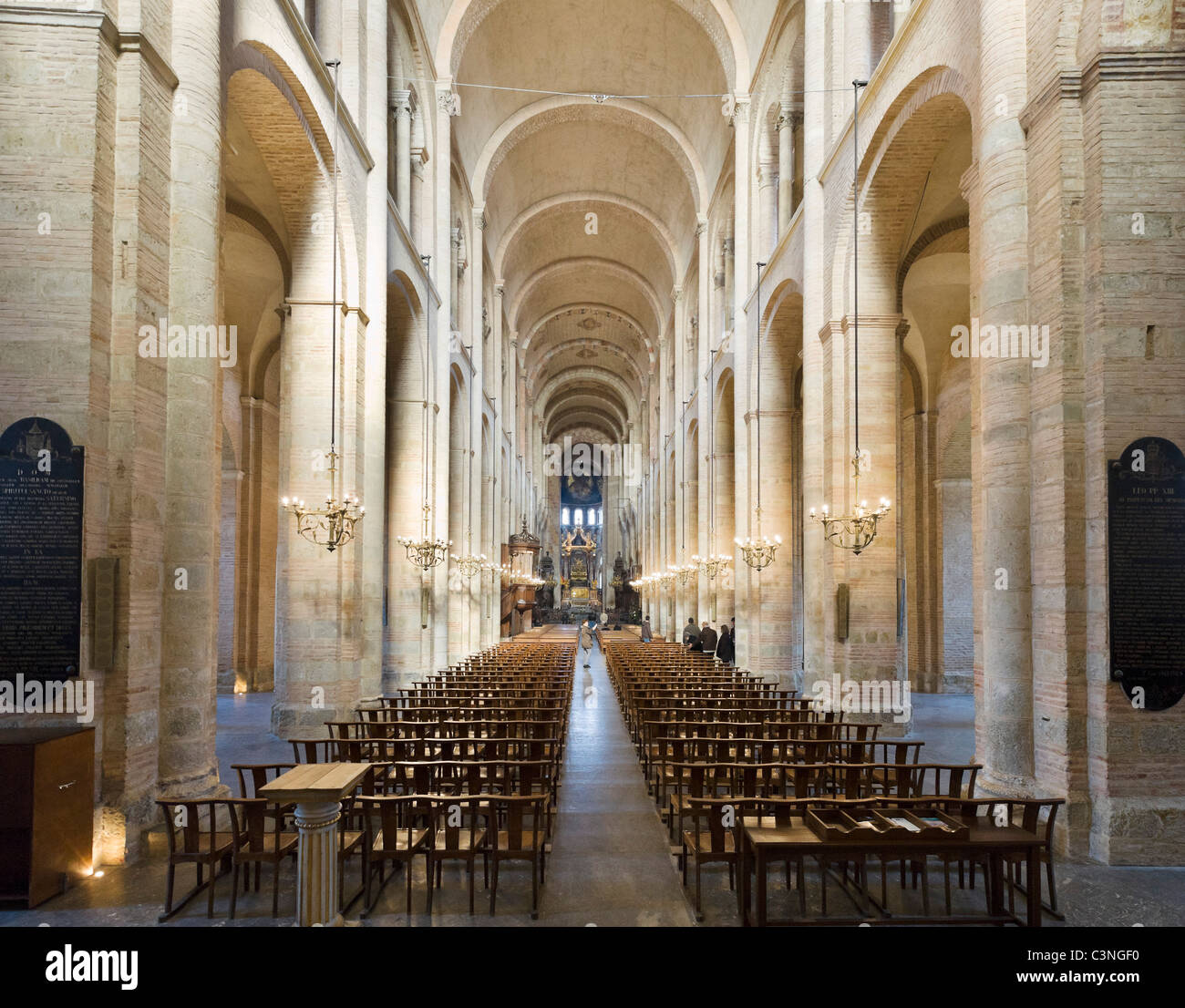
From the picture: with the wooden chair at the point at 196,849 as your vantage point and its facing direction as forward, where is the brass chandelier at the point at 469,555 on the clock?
The brass chandelier is roughly at 11 o'clock from the wooden chair.

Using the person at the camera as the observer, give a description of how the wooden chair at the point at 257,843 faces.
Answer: facing away from the viewer and to the right of the viewer

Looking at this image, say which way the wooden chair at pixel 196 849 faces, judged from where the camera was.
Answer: facing away from the viewer and to the right of the viewer

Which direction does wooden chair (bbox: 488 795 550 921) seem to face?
away from the camera

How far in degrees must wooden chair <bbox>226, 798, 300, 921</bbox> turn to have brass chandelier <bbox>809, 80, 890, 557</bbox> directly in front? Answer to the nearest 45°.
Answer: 0° — it already faces it

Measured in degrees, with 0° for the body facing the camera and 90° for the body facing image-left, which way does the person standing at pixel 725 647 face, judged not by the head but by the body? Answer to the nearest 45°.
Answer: approximately 180°

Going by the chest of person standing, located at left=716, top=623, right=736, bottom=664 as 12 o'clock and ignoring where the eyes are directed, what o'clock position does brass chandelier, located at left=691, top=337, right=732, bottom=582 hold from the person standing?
The brass chandelier is roughly at 12 o'clock from the person standing.

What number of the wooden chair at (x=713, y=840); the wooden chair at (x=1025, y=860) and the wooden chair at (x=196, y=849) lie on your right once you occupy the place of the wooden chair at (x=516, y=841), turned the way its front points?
2

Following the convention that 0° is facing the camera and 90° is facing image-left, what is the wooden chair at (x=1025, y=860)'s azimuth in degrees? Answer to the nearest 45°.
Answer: approximately 135°

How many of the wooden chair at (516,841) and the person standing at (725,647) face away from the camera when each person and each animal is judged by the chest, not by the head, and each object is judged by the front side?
2
